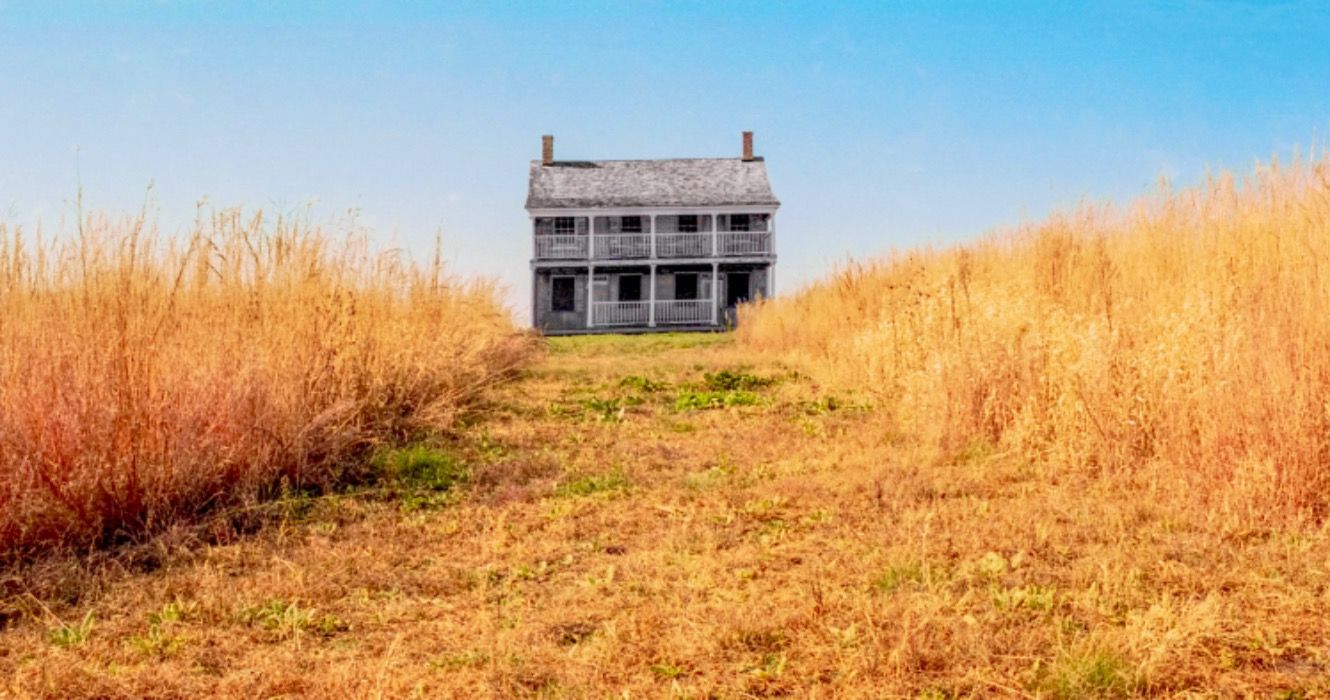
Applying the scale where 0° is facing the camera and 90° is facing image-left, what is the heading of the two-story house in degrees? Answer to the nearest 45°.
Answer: approximately 0°
